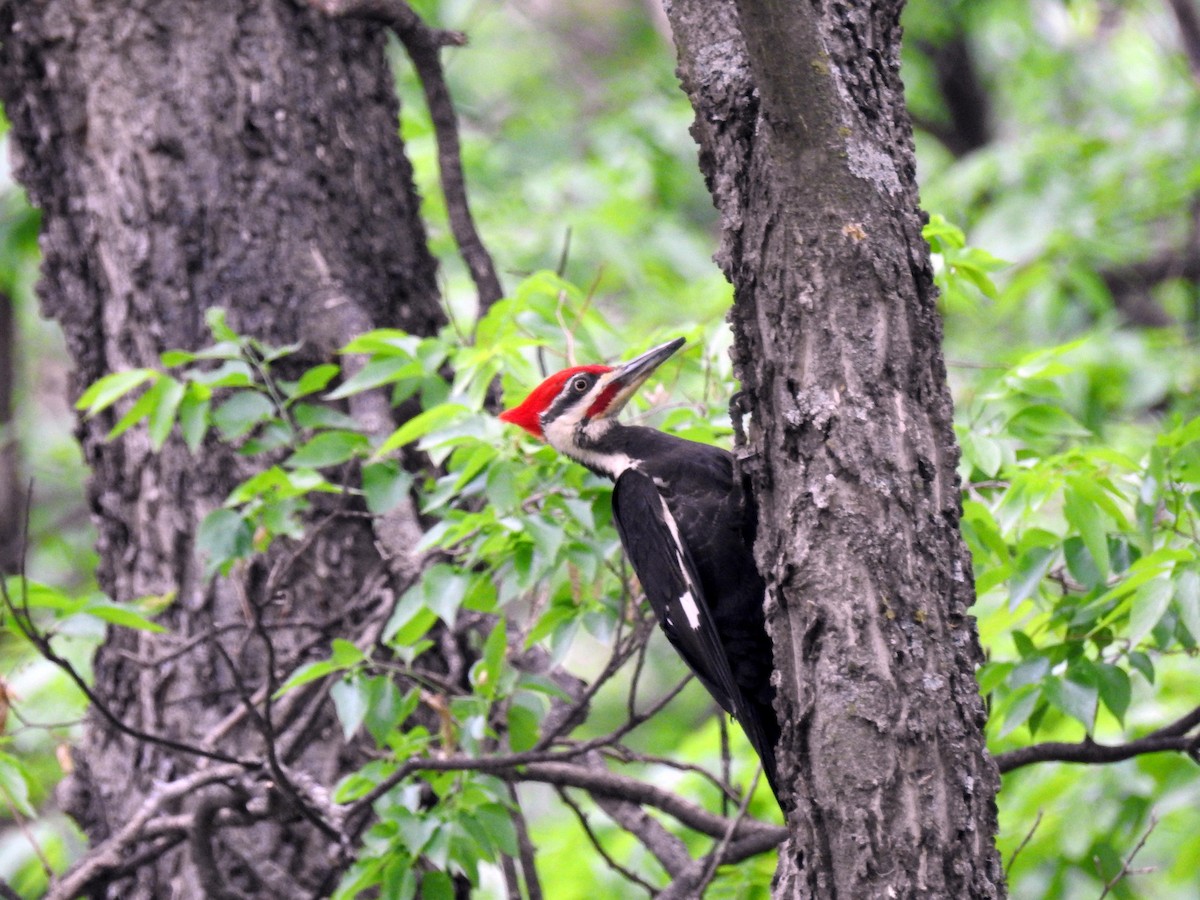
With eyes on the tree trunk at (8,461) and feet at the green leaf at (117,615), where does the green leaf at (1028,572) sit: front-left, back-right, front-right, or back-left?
back-right

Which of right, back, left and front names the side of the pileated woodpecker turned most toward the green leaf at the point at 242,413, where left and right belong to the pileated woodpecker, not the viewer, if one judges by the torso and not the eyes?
back

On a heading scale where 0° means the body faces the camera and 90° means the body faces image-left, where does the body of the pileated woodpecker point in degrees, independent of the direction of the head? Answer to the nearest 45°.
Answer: approximately 270°

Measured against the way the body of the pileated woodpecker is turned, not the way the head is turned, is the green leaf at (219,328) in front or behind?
behind

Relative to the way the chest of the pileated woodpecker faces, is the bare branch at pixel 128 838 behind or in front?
behind

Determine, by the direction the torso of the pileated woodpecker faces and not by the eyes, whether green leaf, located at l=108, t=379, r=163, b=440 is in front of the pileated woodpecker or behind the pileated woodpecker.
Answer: behind

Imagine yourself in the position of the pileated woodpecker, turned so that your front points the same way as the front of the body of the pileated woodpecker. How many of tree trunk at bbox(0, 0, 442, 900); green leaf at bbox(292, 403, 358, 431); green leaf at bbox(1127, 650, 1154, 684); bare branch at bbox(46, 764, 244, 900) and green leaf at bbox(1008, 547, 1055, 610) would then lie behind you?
3

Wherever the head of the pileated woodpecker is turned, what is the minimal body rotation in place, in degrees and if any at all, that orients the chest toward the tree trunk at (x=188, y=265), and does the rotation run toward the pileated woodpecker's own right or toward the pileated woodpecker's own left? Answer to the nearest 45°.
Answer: approximately 180°
